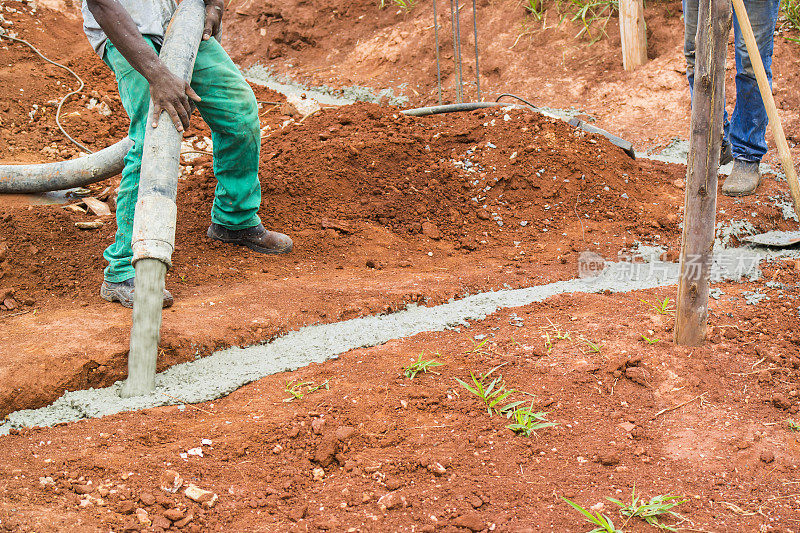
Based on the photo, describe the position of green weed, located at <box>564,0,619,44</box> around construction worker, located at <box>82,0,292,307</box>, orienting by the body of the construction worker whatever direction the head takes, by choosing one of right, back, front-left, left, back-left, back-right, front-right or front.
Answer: left

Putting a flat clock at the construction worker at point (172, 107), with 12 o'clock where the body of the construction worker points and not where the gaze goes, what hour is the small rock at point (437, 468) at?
The small rock is roughly at 1 o'clock from the construction worker.

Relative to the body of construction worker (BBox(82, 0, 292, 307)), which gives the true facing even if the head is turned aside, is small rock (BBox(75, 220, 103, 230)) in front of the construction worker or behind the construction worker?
behind

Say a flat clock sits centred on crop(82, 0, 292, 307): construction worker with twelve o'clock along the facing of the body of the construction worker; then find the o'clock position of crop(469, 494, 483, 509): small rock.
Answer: The small rock is roughly at 1 o'clock from the construction worker.

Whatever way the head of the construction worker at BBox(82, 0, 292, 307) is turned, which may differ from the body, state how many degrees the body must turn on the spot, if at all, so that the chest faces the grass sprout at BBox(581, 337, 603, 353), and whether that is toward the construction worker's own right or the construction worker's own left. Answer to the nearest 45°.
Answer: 0° — they already face it

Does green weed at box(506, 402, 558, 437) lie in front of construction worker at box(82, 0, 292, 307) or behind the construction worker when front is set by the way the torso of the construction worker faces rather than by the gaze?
in front

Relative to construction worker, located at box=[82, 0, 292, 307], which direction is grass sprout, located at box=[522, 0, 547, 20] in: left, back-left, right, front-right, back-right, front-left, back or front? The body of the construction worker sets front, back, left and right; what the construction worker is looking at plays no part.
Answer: left

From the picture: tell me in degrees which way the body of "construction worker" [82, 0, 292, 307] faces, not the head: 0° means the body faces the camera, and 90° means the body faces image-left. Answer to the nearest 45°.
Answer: approximately 315°
